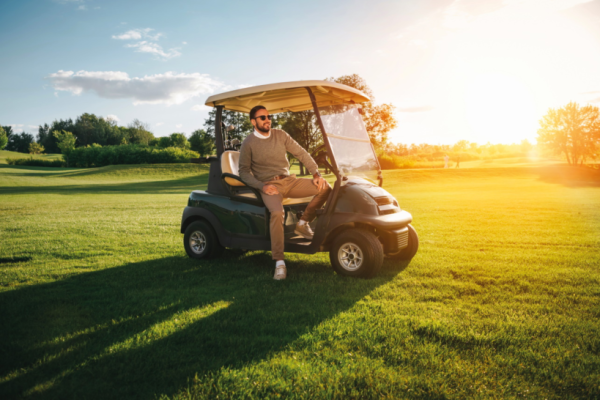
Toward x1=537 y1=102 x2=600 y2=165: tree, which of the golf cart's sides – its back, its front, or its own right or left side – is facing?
left

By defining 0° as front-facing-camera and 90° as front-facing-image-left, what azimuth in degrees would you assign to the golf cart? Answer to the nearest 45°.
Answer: approximately 315°

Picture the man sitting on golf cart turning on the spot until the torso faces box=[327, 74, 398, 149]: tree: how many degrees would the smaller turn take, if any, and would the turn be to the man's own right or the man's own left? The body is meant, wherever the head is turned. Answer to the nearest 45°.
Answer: approximately 135° to the man's own left

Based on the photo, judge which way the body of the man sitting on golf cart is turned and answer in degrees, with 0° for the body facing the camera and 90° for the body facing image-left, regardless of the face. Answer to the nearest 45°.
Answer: approximately 315°

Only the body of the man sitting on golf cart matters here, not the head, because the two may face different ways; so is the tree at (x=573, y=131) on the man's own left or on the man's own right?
on the man's own left

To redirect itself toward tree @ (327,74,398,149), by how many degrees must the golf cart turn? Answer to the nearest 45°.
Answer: approximately 135° to its left

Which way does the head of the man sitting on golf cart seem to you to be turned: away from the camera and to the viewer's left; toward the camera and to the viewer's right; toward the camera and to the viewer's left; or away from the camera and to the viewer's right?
toward the camera and to the viewer's right
